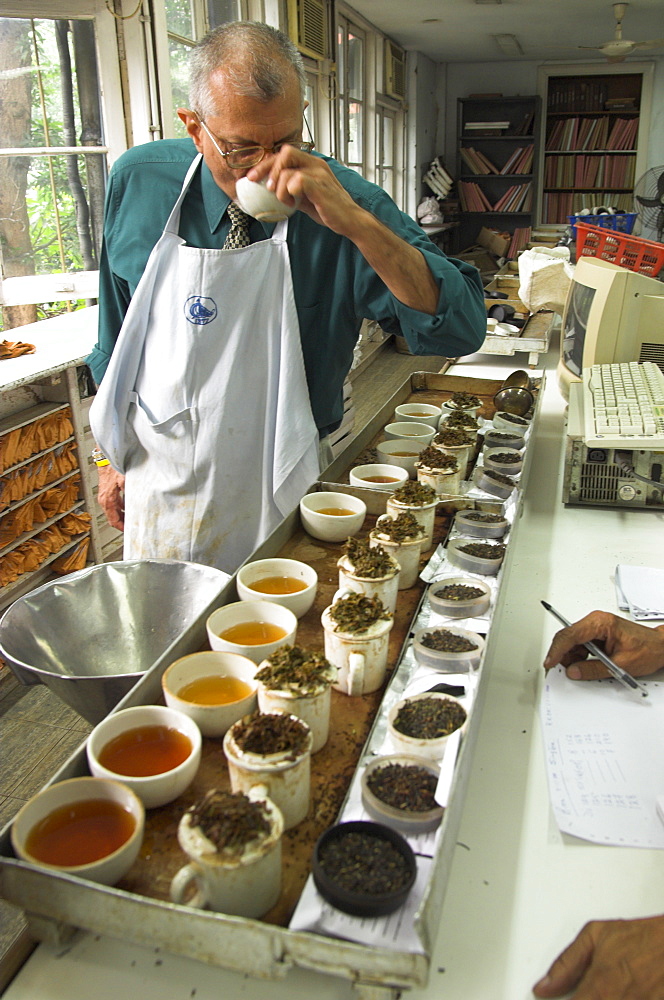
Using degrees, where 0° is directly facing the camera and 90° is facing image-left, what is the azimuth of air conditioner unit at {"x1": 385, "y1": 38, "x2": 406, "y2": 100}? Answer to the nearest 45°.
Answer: approximately 315°

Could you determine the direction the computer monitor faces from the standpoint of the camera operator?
facing to the left of the viewer

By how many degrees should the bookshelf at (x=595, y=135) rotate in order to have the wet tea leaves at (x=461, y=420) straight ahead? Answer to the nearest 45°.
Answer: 0° — it already faces it

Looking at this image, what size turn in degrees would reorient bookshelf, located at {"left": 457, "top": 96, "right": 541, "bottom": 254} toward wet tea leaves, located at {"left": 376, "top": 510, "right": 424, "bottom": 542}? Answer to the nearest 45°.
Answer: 0° — it already faces it

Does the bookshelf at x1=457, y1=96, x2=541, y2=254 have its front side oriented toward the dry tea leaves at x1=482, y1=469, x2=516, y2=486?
yes

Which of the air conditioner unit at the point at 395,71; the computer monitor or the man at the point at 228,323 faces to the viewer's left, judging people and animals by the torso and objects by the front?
the computer monitor

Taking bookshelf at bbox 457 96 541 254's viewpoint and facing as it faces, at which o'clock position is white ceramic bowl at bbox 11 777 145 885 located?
The white ceramic bowl is roughly at 12 o'clock from the bookshelf.

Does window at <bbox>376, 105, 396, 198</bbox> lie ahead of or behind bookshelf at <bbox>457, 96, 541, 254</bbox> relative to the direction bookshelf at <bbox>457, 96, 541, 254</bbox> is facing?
ahead

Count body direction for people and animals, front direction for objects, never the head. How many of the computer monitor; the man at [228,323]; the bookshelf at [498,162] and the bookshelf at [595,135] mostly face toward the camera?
3
